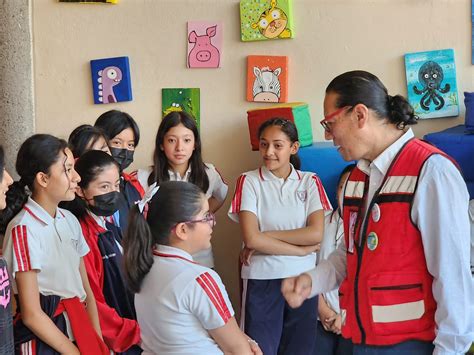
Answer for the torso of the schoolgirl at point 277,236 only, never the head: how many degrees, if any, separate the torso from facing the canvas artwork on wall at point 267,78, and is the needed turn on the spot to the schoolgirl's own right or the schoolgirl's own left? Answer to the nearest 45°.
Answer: approximately 180°

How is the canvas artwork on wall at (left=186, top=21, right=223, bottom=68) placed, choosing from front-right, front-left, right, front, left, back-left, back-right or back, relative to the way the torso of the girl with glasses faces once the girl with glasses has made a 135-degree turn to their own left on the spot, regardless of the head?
right

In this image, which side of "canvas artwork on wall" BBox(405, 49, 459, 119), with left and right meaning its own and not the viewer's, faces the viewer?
front

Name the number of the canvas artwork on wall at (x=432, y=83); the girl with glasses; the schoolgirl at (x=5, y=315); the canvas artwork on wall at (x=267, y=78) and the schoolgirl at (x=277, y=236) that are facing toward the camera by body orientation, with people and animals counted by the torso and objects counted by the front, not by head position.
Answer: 3

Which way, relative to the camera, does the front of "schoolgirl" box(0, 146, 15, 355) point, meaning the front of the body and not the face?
to the viewer's right

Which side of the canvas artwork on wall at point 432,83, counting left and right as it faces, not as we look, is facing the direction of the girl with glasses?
front

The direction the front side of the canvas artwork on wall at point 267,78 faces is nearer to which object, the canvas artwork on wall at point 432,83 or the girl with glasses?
the girl with glasses

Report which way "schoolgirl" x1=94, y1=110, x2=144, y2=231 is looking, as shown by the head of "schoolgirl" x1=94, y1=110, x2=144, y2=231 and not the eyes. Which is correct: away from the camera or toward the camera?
toward the camera

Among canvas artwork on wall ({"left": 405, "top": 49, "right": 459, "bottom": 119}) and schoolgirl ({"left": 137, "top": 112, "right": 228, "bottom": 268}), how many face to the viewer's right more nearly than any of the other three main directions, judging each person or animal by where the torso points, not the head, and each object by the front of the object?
0

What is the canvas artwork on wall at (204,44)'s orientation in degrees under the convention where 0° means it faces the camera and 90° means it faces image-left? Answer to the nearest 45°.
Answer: approximately 0°

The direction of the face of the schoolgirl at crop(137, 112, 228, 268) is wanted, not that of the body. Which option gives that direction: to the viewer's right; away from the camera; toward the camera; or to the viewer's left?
toward the camera

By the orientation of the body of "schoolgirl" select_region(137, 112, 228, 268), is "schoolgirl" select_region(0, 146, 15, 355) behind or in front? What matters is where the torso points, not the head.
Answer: in front

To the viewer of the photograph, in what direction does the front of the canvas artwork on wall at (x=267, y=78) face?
facing the viewer

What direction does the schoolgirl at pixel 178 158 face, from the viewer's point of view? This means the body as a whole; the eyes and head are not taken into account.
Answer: toward the camera

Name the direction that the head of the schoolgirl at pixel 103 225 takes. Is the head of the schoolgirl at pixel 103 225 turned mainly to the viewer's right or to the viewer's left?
to the viewer's right

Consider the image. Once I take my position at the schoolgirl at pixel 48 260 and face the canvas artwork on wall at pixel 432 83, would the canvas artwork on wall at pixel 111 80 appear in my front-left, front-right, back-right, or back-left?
front-left

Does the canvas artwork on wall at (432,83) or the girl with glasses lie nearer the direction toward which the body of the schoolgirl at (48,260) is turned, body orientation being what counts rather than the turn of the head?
the girl with glasses

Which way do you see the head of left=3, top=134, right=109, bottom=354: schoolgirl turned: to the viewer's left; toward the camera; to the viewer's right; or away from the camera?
to the viewer's right
